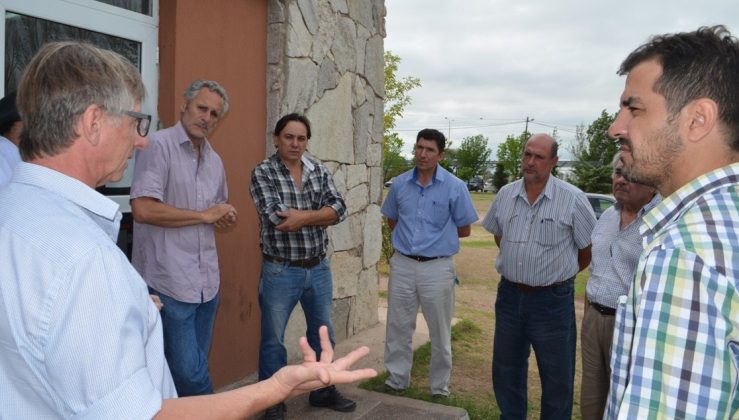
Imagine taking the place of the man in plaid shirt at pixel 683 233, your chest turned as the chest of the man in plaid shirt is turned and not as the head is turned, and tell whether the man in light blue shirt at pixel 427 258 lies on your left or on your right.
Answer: on your right

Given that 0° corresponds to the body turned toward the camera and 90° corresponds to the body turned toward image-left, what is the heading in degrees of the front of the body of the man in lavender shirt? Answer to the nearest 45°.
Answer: approximately 315°

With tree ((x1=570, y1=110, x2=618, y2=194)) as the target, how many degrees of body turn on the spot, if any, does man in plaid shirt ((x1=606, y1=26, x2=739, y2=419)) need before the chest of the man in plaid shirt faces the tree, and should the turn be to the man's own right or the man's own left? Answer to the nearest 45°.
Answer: approximately 90° to the man's own right

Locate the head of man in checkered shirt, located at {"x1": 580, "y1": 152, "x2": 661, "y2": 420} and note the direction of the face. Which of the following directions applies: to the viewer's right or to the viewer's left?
to the viewer's left

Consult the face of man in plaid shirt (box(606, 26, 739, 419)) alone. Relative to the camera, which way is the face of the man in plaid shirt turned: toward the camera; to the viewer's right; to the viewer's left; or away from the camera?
to the viewer's left

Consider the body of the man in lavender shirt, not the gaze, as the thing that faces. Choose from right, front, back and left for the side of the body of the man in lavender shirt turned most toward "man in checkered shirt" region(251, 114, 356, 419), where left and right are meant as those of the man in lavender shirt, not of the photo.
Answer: left

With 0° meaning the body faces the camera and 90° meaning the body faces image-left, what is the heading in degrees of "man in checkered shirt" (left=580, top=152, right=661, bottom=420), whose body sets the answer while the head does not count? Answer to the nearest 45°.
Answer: approximately 45°

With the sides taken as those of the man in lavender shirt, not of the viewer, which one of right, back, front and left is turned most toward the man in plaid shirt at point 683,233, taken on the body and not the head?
front

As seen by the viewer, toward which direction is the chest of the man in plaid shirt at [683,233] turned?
to the viewer's left

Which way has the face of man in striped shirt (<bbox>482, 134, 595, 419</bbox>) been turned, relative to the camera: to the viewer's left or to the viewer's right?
to the viewer's left

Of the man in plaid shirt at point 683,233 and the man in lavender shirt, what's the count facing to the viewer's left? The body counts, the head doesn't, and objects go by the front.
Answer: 1
